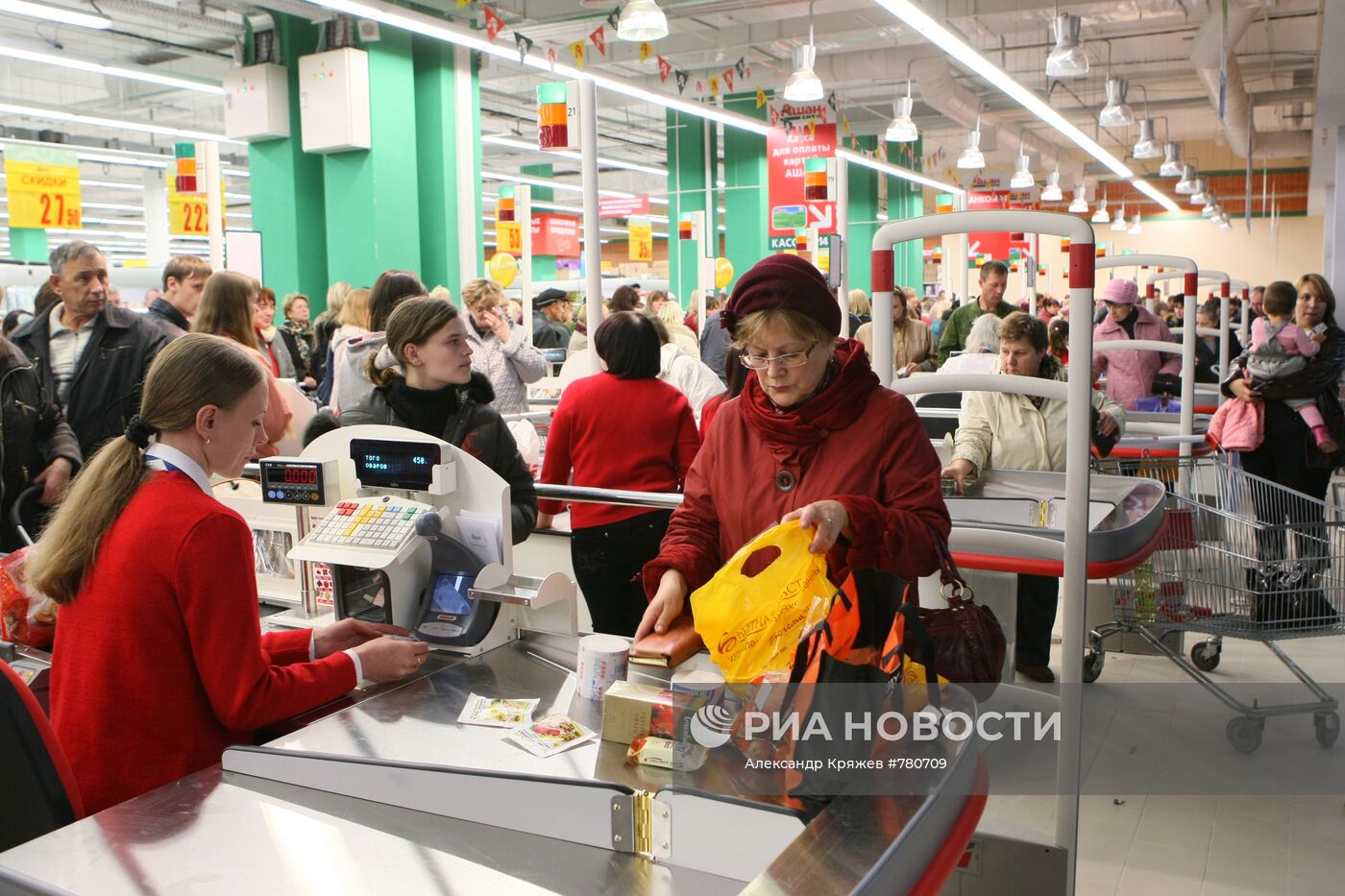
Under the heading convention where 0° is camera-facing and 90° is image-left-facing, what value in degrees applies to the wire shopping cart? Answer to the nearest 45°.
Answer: approximately 315°

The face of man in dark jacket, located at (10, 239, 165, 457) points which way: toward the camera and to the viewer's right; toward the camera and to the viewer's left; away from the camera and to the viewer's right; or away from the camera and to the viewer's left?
toward the camera and to the viewer's right

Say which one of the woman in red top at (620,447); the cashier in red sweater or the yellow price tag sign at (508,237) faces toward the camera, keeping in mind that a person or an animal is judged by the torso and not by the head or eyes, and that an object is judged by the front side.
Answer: the yellow price tag sign

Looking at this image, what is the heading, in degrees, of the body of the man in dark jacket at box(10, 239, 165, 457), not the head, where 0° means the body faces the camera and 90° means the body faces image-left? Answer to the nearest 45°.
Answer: approximately 0°

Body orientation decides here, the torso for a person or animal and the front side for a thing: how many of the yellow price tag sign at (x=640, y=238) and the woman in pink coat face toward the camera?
2

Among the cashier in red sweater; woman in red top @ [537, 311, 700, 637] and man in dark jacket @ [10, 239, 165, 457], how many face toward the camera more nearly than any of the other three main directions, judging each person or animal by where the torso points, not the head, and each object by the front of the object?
1

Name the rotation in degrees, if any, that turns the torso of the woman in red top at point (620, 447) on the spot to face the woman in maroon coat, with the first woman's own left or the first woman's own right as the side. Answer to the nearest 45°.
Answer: approximately 180°

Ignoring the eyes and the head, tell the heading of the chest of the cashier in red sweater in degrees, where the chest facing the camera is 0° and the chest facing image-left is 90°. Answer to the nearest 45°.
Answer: approximately 225°

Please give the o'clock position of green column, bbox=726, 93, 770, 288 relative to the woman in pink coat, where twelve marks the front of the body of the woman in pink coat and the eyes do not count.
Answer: The green column is roughly at 5 o'clock from the woman in pink coat.

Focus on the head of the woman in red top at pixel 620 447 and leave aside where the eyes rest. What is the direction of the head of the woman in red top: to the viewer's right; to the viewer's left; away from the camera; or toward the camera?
away from the camera

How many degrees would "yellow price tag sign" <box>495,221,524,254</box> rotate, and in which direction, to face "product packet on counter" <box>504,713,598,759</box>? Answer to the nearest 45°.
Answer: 0° — it already faces it

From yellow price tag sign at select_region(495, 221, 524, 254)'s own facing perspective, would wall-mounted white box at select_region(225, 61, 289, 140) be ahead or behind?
ahead

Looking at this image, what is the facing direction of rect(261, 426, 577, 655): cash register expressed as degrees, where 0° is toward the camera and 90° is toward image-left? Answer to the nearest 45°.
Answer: approximately 45°

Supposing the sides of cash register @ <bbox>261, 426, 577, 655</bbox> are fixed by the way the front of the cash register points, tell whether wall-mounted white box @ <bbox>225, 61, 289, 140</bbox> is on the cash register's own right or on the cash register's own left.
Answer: on the cash register's own right
